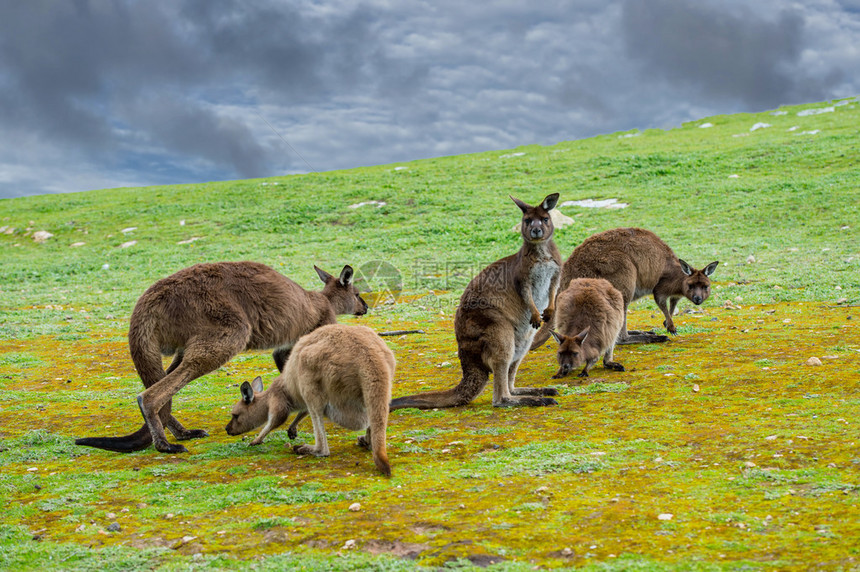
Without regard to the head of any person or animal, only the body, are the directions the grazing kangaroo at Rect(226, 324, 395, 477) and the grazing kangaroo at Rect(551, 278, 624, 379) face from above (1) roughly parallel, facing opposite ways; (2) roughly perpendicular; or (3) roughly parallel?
roughly perpendicular

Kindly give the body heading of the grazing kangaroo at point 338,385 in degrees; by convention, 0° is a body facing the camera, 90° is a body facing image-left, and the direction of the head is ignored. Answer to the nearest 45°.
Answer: approximately 135°

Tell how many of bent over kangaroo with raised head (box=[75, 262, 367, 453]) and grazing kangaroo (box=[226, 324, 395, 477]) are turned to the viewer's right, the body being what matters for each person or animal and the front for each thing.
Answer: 1

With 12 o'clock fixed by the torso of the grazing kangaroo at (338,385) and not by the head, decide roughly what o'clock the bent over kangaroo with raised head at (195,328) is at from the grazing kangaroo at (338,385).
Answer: the bent over kangaroo with raised head at (195,328) is roughly at 12 o'clock from the grazing kangaroo at (338,385).

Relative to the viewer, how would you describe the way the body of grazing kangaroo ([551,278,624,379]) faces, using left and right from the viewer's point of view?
facing the viewer and to the left of the viewer

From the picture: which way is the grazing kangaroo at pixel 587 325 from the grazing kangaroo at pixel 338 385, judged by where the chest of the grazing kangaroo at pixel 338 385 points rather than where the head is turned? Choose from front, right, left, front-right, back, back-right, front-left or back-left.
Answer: right

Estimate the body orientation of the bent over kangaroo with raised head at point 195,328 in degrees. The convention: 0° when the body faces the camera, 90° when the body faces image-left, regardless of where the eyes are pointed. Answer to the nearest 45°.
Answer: approximately 270°

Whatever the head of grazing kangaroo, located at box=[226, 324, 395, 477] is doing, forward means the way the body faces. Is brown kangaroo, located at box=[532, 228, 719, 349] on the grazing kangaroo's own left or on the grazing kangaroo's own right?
on the grazing kangaroo's own right

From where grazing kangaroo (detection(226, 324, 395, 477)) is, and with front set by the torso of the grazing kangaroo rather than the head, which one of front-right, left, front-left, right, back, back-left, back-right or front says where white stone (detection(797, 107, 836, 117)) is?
right

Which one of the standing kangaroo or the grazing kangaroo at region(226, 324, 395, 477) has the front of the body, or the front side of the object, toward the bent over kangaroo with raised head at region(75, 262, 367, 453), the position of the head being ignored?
the grazing kangaroo at region(226, 324, 395, 477)

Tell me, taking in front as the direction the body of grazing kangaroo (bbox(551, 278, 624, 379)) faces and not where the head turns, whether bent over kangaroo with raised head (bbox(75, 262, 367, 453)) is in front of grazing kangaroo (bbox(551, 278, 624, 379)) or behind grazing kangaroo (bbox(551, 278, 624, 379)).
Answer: in front
